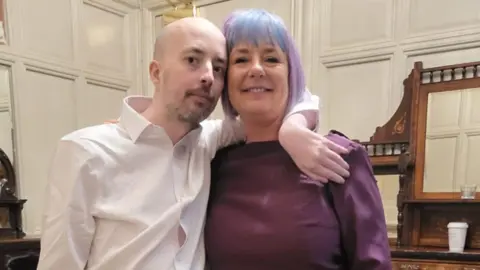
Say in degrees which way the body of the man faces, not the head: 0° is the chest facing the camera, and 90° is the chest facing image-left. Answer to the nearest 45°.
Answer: approximately 315°

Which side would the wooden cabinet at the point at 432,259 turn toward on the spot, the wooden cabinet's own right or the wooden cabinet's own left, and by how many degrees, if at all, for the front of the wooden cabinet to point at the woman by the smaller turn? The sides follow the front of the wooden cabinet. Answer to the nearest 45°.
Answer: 0° — it already faces them

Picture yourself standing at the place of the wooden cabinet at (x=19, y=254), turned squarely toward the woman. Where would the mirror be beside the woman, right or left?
left

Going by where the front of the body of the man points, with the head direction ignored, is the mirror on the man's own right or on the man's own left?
on the man's own left

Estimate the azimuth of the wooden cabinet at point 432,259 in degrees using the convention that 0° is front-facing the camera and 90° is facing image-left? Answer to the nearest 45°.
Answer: approximately 0°

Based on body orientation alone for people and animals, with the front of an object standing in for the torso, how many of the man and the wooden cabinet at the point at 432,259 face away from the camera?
0

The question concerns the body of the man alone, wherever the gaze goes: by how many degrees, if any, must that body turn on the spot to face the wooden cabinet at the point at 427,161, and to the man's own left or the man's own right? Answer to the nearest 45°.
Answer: approximately 90° to the man's own left
